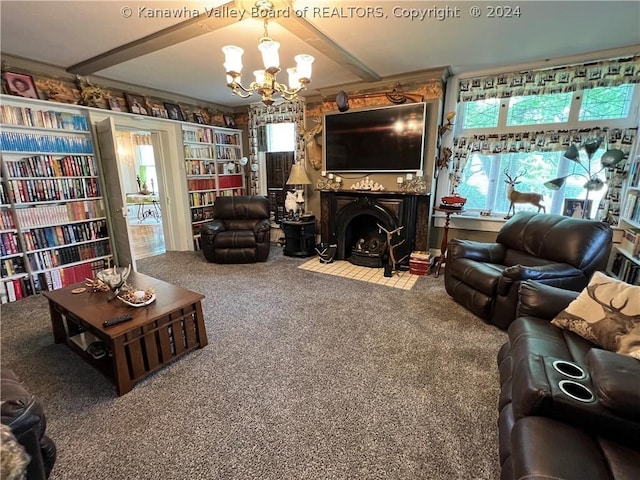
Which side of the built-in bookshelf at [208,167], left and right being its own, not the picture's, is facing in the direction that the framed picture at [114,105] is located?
right

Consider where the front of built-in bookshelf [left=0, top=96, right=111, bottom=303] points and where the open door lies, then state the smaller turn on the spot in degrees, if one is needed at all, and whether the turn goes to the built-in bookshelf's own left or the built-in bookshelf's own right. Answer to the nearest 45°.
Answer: approximately 45° to the built-in bookshelf's own left

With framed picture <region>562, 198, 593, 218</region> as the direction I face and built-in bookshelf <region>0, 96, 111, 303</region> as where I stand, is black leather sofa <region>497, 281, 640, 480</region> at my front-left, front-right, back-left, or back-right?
front-right

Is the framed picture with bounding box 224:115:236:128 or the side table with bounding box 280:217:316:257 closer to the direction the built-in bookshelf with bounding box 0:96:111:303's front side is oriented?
the side table

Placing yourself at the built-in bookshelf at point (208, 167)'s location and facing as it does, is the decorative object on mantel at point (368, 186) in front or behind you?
in front

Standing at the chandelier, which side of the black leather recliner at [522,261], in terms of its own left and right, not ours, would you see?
front

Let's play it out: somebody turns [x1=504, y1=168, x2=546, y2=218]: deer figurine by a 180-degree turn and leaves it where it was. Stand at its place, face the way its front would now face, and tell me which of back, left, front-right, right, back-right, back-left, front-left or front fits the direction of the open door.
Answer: back-right

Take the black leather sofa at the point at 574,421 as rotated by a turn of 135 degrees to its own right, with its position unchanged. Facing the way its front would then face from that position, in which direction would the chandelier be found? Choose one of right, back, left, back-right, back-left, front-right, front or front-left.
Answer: back-left

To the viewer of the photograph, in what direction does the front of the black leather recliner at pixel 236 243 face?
facing the viewer

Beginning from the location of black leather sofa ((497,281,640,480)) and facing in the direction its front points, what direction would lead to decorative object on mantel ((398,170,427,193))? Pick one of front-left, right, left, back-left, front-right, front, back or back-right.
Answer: front-right

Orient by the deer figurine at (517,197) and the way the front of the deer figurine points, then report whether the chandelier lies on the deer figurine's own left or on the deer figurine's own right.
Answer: on the deer figurine's own left

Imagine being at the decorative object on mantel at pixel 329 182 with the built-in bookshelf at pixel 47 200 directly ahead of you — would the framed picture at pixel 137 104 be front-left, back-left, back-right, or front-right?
front-right

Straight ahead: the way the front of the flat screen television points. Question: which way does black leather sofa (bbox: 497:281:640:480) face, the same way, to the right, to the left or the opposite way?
to the right

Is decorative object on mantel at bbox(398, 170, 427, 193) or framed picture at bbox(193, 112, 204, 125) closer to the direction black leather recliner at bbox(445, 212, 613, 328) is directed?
the framed picture

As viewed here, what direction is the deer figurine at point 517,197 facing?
to the viewer's left

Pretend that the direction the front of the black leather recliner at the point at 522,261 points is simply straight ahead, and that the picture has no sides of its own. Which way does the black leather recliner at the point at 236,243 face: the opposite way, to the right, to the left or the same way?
to the left

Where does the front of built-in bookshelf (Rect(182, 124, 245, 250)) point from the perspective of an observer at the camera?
facing the viewer and to the right of the viewer
